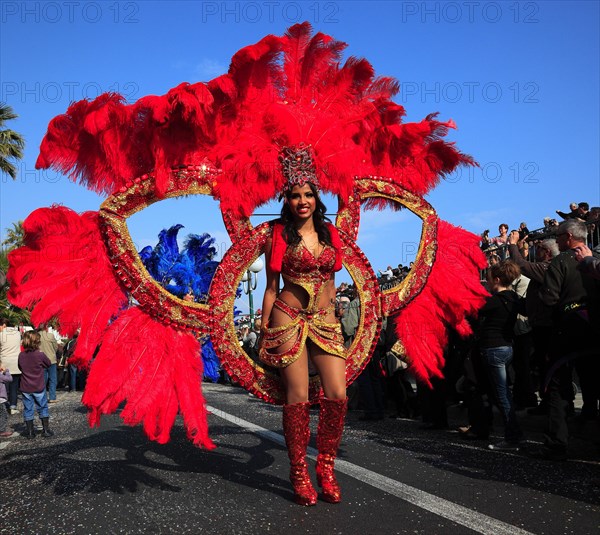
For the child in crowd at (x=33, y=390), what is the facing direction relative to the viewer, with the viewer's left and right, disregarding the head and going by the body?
facing away from the viewer

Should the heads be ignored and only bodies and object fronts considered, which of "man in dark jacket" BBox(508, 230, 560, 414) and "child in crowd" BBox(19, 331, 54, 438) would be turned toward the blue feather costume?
the man in dark jacket

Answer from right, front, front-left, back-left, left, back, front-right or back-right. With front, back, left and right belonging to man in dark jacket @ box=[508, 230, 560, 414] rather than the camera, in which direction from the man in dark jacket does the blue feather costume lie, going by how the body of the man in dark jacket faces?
front

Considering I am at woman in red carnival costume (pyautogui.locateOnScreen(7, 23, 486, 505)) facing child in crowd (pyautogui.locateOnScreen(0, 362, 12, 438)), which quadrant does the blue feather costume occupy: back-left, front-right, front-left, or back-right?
front-right

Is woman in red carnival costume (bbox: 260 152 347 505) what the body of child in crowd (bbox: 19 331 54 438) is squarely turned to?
no

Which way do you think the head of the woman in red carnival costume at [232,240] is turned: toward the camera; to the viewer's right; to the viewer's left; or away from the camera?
toward the camera

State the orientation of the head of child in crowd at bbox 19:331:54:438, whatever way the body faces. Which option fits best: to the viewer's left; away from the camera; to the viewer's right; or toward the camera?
away from the camera

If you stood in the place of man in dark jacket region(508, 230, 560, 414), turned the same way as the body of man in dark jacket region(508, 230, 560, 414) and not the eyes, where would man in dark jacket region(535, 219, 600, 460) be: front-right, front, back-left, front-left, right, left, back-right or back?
left

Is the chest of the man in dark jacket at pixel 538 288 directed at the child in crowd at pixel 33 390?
yes

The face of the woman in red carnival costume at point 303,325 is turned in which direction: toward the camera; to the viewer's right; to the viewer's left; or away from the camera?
toward the camera

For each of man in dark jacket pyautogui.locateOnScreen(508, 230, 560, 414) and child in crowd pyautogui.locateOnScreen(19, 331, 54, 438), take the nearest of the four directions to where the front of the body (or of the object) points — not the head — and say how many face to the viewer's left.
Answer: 1

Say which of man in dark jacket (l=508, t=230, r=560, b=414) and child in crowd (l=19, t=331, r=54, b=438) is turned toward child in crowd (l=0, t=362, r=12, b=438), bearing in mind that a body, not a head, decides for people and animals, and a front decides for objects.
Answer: the man in dark jacket

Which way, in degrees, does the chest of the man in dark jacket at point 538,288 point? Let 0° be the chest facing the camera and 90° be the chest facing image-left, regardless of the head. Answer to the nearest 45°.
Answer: approximately 90°

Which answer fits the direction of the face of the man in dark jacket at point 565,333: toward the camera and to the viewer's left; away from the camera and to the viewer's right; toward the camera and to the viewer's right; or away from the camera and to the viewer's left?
away from the camera and to the viewer's left
